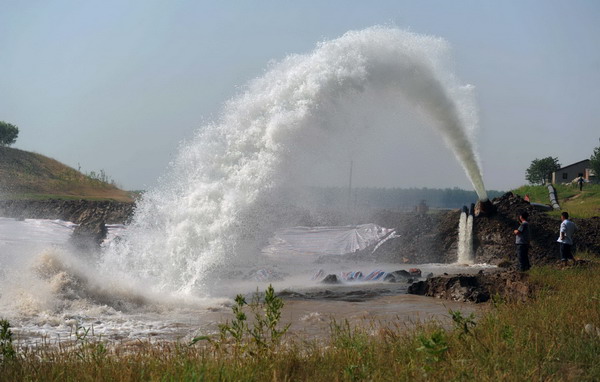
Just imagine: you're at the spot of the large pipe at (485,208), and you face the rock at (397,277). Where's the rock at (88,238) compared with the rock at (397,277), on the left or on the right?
right

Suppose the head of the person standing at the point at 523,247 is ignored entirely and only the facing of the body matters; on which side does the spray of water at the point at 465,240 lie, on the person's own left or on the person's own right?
on the person's own right

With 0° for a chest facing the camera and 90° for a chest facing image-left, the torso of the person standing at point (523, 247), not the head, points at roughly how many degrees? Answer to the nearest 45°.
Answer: approximately 90°

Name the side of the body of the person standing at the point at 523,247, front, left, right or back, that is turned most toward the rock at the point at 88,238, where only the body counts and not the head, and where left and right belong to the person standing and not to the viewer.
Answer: front

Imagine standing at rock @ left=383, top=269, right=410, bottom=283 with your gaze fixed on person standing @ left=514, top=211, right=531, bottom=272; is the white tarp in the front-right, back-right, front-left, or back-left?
back-left

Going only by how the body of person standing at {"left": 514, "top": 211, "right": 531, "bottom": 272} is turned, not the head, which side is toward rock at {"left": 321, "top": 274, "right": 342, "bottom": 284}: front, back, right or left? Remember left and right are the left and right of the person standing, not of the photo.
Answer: front

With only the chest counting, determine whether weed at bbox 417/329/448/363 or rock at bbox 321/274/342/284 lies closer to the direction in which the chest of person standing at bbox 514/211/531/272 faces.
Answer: the rock

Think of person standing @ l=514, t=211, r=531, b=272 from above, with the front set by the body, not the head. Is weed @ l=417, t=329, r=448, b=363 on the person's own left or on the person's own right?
on the person's own left

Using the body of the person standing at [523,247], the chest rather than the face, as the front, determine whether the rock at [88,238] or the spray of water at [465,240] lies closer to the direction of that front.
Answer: the rock

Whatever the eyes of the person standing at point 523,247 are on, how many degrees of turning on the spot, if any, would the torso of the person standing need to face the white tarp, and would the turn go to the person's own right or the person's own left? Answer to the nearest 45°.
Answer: approximately 45° to the person's own right
